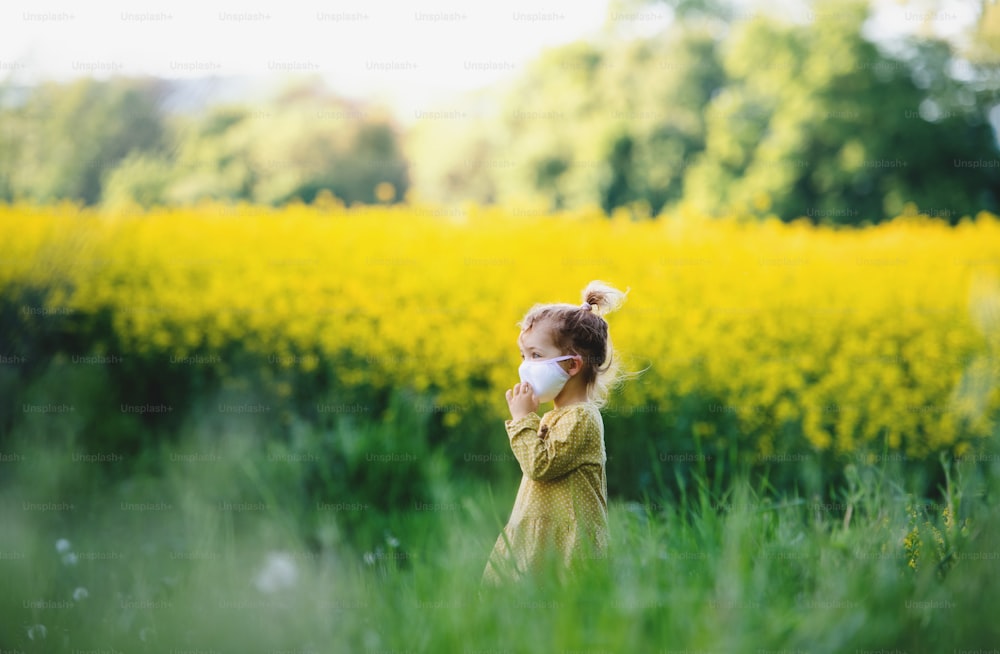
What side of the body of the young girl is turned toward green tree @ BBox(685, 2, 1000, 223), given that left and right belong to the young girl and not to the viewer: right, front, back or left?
right

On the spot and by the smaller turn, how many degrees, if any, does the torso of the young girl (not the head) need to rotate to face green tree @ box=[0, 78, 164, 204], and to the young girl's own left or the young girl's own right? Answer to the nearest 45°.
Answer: approximately 45° to the young girl's own right

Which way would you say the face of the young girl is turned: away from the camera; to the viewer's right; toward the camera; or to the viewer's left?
to the viewer's left

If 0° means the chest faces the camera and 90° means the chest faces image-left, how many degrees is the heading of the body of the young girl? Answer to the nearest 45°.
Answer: approximately 90°
